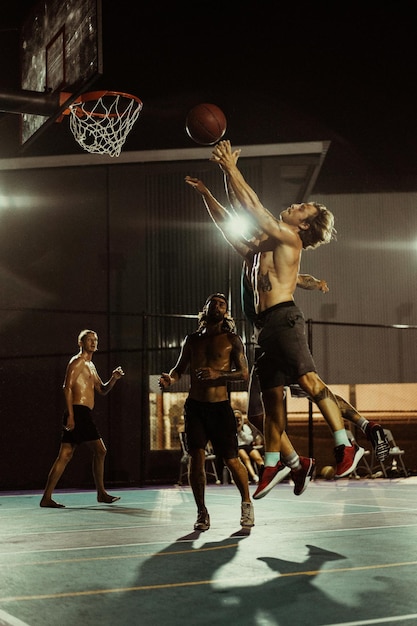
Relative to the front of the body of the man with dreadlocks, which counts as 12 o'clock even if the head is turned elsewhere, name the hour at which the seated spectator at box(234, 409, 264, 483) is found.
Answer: The seated spectator is roughly at 6 o'clock from the man with dreadlocks.

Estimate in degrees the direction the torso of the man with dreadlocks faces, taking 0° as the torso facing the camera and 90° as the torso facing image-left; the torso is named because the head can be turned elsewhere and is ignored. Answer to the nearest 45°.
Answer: approximately 0°

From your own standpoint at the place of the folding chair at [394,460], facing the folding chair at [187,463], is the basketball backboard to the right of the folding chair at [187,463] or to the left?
left

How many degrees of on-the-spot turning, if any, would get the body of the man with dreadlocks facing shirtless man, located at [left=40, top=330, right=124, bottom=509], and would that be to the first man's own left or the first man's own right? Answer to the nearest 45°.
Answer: approximately 135° to the first man's own right
